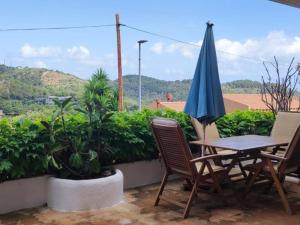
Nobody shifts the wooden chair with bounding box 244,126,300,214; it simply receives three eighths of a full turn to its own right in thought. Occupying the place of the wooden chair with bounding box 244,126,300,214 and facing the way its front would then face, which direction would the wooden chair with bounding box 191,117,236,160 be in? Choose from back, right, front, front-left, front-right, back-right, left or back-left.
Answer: back-left

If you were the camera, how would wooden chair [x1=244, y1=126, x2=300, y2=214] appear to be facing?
facing away from the viewer and to the left of the viewer

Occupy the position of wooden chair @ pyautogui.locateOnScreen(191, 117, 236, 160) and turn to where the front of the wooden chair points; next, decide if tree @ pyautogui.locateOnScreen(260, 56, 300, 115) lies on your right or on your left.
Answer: on your left

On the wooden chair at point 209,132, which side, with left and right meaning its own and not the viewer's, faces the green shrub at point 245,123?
left

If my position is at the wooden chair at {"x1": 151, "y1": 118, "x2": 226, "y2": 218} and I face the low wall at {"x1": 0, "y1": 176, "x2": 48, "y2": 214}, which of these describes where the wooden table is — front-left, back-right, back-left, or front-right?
back-right

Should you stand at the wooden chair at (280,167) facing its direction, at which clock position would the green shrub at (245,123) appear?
The green shrub is roughly at 1 o'clock from the wooden chair.

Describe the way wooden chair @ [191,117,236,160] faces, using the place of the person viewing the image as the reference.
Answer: facing the viewer and to the right of the viewer

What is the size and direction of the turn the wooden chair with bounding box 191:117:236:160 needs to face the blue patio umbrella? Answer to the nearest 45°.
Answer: approximately 45° to its right

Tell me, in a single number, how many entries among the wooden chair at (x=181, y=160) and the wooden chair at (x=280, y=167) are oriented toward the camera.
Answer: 0

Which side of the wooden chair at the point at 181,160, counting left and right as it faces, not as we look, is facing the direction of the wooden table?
front

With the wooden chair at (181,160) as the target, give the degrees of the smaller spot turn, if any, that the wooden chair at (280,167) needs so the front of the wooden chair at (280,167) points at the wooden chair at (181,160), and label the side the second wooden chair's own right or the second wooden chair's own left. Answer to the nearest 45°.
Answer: approximately 45° to the second wooden chair's own left

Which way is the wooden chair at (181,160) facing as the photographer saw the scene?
facing away from the viewer and to the right of the viewer

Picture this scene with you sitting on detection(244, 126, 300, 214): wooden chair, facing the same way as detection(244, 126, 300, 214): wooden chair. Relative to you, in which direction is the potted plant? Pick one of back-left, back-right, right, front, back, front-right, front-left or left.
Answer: front-left

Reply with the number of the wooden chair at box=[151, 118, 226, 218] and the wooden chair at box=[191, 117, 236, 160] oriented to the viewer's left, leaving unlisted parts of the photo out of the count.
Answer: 0

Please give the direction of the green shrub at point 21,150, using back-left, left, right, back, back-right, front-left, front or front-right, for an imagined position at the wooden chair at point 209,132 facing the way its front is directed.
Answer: right

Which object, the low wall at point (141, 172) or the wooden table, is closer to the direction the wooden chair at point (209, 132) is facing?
the wooden table

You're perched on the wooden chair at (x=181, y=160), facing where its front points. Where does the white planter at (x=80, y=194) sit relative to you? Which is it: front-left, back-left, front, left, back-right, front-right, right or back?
back-left
